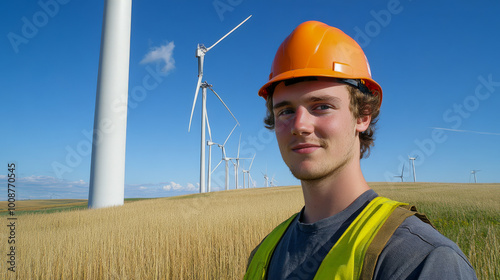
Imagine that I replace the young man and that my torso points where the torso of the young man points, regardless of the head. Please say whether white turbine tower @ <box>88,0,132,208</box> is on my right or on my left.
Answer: on my right

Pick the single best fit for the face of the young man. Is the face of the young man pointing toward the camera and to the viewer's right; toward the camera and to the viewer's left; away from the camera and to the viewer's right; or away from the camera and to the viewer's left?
toward the camera and to the viewer's left

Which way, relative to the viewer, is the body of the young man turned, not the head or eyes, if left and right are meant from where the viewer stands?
facing the viewer and to the left of the viewer
